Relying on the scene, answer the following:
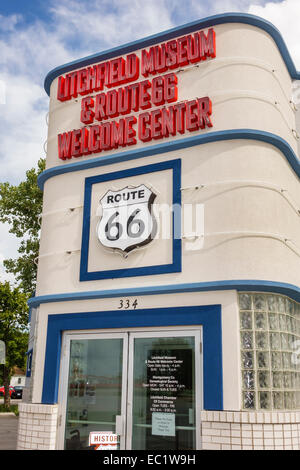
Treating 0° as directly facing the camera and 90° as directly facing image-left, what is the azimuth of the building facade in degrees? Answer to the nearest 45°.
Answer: approximately 45°

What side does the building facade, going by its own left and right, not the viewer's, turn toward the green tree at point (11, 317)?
right

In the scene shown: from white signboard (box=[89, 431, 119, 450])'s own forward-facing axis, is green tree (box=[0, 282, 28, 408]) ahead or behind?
behind

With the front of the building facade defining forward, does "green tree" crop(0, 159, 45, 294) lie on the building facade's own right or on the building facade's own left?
on the building facade's own right
